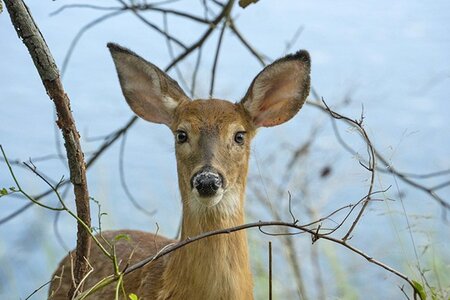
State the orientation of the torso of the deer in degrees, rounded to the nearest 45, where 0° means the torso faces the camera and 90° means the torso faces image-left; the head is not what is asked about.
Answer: approximately 315°

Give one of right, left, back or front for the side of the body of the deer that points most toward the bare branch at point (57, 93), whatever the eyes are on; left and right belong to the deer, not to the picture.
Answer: right
